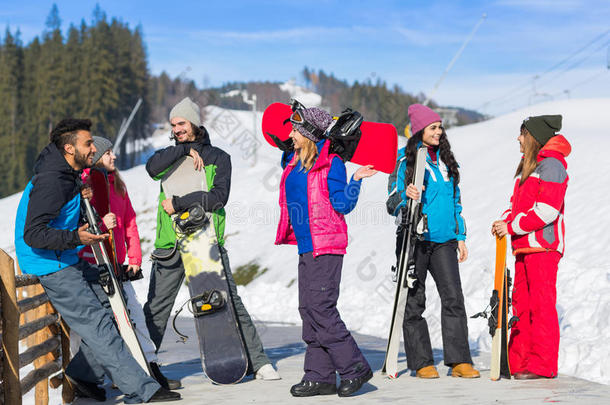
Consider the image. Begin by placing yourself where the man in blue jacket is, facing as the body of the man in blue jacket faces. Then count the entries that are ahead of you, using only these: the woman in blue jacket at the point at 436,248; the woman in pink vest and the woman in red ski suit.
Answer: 3

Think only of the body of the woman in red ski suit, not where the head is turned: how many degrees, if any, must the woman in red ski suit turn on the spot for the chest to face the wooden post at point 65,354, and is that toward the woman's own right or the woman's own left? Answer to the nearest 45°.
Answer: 0° — they already face it

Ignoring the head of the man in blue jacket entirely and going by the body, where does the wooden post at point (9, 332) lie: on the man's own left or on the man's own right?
on the man's own right

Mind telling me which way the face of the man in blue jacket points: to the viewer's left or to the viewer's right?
to the viewer's right

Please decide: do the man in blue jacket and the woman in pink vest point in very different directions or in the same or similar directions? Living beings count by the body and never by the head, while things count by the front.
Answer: very different directions

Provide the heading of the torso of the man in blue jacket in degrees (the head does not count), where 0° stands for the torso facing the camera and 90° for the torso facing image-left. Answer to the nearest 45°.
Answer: approximately 270°

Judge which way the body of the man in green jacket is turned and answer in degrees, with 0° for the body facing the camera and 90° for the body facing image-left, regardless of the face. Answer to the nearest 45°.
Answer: approximately 0°
